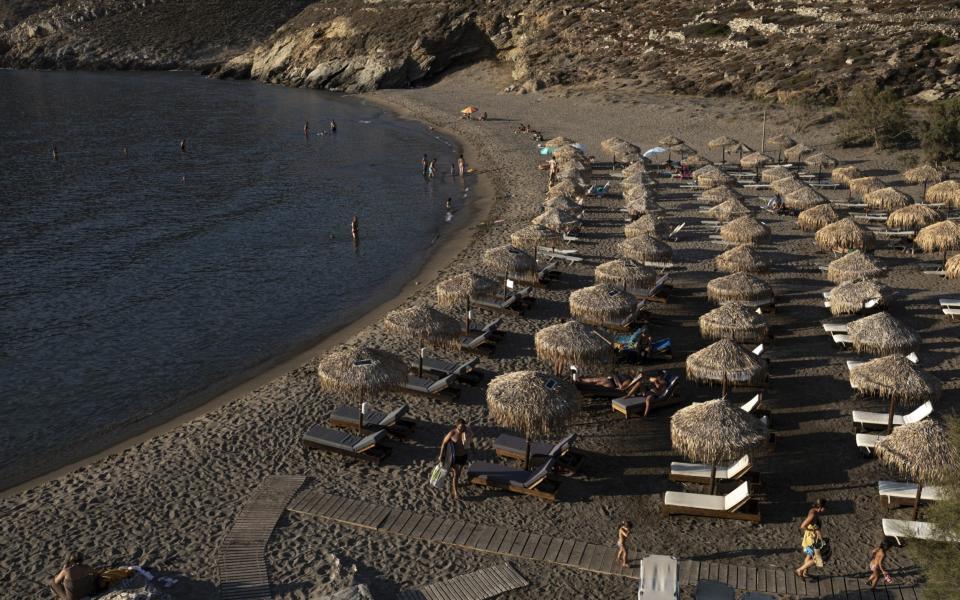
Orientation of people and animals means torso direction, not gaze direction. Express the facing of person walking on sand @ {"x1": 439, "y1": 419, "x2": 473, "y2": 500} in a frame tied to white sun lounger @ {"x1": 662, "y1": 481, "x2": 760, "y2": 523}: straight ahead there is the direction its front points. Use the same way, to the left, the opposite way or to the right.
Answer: to the left

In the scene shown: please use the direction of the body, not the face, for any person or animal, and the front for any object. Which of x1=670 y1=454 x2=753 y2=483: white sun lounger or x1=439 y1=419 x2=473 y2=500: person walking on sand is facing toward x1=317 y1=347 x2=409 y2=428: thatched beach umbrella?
the white sun lounger

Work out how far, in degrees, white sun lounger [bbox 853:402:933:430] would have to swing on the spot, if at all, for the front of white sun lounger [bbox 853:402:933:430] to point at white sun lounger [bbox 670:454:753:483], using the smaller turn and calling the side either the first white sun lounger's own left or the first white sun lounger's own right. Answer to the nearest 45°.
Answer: approximately 45° to the first white sun lounger's own left

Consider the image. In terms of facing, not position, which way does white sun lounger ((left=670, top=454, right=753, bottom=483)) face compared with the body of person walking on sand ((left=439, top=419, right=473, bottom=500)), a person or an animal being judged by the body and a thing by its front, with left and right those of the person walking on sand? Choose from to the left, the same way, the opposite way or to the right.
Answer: to the right

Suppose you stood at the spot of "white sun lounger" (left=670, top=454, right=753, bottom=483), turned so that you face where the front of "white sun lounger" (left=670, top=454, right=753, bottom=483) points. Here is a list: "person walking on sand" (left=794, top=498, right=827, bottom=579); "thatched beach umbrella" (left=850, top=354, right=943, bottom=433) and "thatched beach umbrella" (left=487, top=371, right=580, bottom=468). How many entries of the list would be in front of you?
1

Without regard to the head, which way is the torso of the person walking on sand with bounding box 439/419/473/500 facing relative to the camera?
toward the camera

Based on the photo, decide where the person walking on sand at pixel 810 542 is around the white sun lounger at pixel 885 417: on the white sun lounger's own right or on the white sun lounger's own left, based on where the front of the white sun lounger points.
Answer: on the white sun lounger's own left

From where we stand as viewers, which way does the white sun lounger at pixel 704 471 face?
facing to the left of the viewer

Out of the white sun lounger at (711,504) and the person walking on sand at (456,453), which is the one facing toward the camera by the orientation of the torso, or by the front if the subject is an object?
the person walking on sand

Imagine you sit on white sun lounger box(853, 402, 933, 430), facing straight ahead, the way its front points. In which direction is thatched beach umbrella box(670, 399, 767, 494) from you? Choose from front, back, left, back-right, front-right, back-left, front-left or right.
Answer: front-left

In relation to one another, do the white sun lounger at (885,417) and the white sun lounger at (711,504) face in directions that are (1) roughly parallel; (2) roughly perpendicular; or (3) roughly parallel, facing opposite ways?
roughly parallel

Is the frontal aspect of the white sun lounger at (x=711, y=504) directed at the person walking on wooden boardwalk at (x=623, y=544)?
no

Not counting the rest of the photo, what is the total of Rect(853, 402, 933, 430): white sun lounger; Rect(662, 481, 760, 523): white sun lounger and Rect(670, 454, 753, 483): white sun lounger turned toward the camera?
0

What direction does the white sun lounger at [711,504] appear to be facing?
to the viewer's left

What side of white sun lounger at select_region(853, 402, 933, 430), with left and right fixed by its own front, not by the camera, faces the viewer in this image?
left

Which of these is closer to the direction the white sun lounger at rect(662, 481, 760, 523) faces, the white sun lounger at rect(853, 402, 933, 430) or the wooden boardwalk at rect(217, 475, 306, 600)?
the wooden boardwalk

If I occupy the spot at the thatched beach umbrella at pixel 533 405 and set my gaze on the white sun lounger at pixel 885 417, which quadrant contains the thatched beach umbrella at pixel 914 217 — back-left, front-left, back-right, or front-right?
front-left

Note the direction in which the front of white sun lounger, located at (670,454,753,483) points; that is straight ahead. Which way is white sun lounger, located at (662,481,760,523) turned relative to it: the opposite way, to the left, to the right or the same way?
the same way
